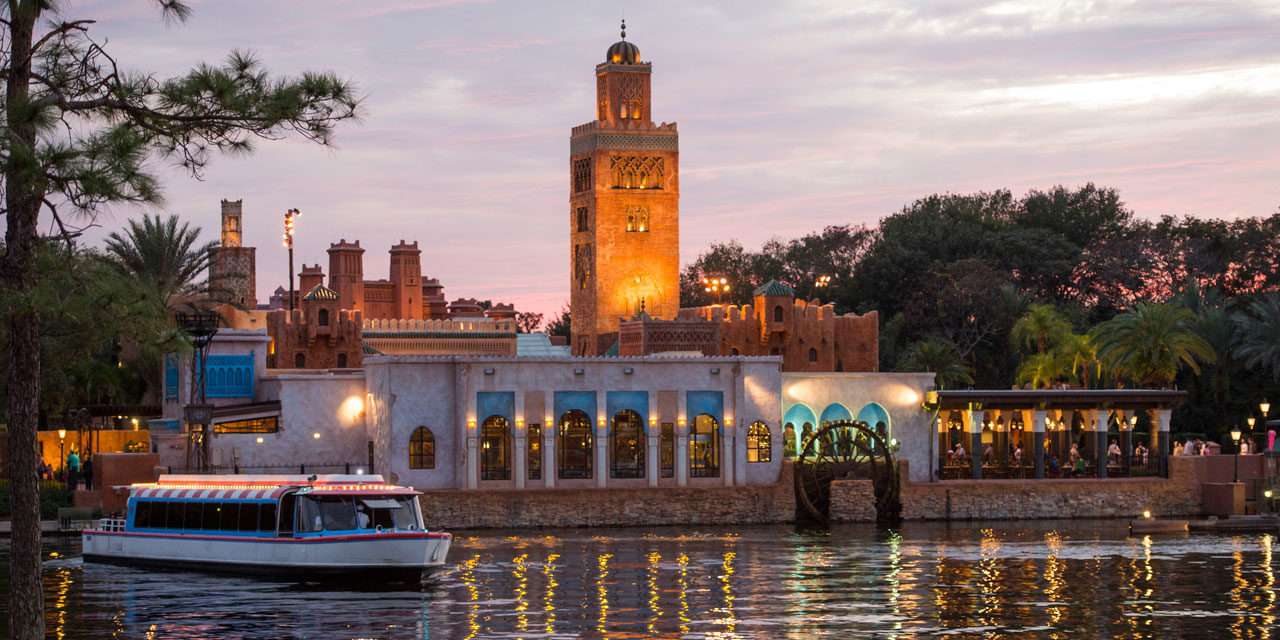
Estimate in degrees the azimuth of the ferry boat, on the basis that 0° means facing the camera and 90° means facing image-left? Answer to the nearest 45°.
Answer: approximately 315°
